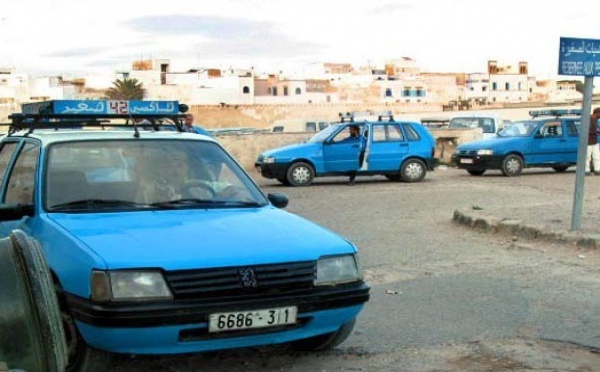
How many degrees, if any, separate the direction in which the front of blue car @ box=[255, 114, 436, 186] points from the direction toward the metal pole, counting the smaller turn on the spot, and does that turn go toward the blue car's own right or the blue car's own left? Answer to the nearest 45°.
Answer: approximately 90° to the blue car's own left

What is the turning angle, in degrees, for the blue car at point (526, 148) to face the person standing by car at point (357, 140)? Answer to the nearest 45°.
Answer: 0° — it already faces them

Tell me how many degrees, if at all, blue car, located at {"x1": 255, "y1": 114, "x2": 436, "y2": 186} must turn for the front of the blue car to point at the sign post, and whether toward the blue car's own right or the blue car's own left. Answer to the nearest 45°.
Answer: approximately 90° to the blue car's own left

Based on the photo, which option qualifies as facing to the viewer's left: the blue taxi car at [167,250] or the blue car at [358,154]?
the blue car

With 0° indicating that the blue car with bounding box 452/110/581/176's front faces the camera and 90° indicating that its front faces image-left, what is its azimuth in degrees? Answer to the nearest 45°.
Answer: approximately 45°

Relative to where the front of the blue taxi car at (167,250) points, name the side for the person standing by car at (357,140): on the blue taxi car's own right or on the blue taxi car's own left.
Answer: on the blue taxi car's own left

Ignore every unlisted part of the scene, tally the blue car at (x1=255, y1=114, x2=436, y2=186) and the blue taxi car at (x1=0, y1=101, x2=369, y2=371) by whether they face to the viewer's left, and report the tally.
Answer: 1

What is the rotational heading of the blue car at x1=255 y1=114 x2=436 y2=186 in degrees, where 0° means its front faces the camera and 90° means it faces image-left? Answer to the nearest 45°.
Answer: approximately 90°

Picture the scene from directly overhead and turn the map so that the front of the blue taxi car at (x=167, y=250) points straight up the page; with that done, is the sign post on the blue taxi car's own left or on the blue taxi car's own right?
on the blue taxi car's own left

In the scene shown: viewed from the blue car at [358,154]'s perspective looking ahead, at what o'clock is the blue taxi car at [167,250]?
The blue taxi car is roughly at 9 o'clock from the blue car.

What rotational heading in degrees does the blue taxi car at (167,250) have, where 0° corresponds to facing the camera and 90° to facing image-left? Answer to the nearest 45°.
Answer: approximately 315°
